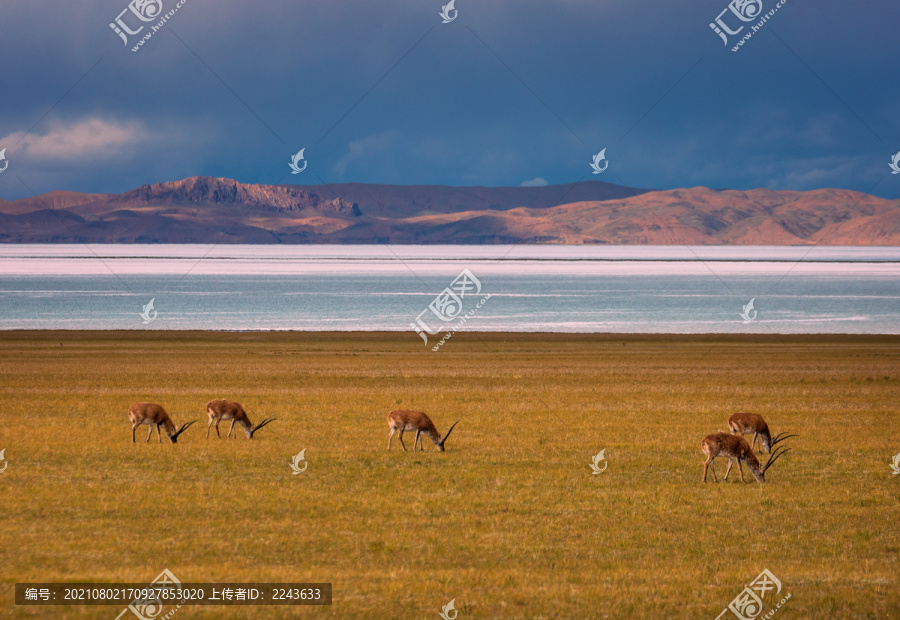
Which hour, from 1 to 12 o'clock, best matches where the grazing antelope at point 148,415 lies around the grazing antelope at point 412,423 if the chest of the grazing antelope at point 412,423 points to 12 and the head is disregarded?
the grazing antelope at point 148,415 is roughly at 6 o'clock from the grazing antelope at point 412,423.

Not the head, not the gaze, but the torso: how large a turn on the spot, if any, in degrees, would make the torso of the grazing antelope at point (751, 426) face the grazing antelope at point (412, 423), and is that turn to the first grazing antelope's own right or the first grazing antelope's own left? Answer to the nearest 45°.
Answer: approximately 180°

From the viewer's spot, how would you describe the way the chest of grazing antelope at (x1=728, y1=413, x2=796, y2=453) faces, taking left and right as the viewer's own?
facing to the right of the viewer

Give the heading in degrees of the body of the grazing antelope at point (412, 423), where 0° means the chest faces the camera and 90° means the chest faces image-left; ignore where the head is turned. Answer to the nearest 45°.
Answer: approximately 270°

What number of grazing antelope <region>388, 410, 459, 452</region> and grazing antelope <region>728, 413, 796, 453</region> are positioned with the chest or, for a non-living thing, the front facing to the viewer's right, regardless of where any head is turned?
2

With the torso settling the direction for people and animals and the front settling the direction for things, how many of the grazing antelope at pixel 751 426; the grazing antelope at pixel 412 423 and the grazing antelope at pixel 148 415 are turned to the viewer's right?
3

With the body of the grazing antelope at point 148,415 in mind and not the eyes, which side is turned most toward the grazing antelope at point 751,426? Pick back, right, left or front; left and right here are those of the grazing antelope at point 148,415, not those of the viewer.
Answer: front

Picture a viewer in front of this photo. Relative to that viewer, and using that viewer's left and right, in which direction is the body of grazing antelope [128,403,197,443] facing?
facing to the right of the viewer

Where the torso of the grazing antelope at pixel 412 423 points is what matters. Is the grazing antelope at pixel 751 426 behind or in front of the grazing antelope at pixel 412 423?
in front
